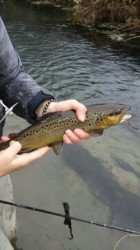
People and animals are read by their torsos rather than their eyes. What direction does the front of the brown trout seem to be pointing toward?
to the viewer's right
